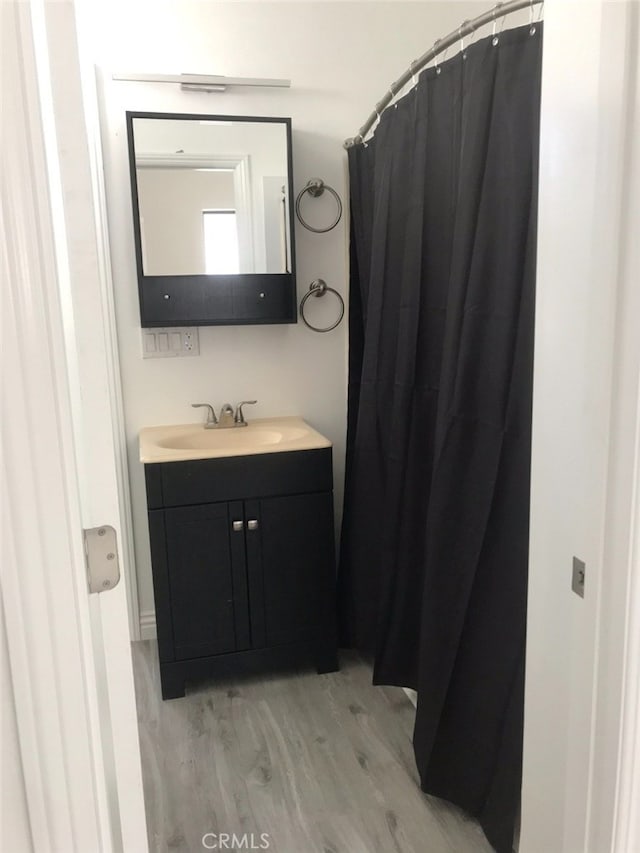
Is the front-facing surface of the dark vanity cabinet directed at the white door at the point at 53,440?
yes

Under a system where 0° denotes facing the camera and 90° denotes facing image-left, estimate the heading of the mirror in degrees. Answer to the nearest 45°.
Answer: approximately 0°

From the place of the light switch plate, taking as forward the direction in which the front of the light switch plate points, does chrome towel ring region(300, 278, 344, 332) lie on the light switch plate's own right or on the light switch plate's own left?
on the light switch plate's own left

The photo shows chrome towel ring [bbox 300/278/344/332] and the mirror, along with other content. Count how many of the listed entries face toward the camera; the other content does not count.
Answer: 2

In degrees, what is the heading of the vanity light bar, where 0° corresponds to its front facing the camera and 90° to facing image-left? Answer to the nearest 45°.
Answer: approximately 0°
